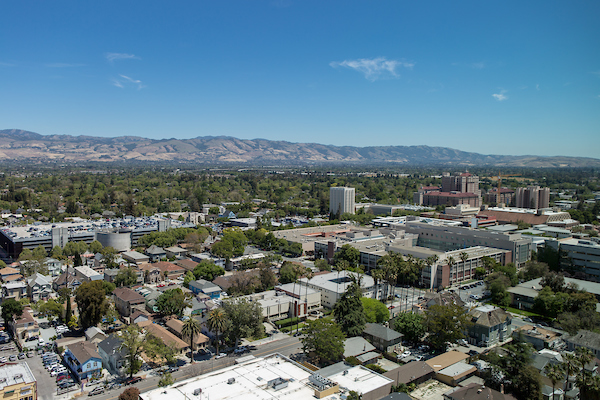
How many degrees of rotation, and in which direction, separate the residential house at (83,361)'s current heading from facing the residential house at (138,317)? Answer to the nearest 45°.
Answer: approximately 90° to its left

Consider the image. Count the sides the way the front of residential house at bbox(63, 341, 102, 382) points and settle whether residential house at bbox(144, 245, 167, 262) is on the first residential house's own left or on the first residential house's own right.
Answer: on the first residential house's own left

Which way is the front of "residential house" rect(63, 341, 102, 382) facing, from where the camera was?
facing the viewer and to the right of the viewer

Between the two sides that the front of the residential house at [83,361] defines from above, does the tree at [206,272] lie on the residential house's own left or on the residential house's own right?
on the residential house's own left

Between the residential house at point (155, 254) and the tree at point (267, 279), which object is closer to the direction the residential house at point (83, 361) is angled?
the tree

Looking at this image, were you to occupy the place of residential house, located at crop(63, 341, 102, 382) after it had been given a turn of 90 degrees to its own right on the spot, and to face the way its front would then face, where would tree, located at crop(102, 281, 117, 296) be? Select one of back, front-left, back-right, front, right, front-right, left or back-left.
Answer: back-right

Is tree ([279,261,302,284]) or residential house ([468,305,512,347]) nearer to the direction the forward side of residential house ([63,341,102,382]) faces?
the residential house

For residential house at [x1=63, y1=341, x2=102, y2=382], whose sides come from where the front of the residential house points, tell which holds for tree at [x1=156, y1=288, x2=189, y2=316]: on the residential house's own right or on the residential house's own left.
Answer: on the residential house's own left

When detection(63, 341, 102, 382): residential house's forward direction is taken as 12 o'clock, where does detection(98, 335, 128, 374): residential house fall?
detection(98, 335, 128, 374): residential house is roughly at 10 o'clock from detection(63, 341, 102, 382): residential house.

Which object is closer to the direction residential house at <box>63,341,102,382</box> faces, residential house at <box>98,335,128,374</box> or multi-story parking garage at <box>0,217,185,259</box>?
the residential house

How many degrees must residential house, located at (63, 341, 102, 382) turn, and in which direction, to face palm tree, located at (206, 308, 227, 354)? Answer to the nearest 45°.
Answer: approximately 45° to its left

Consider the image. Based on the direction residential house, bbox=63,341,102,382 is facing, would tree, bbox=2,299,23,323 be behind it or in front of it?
behind
